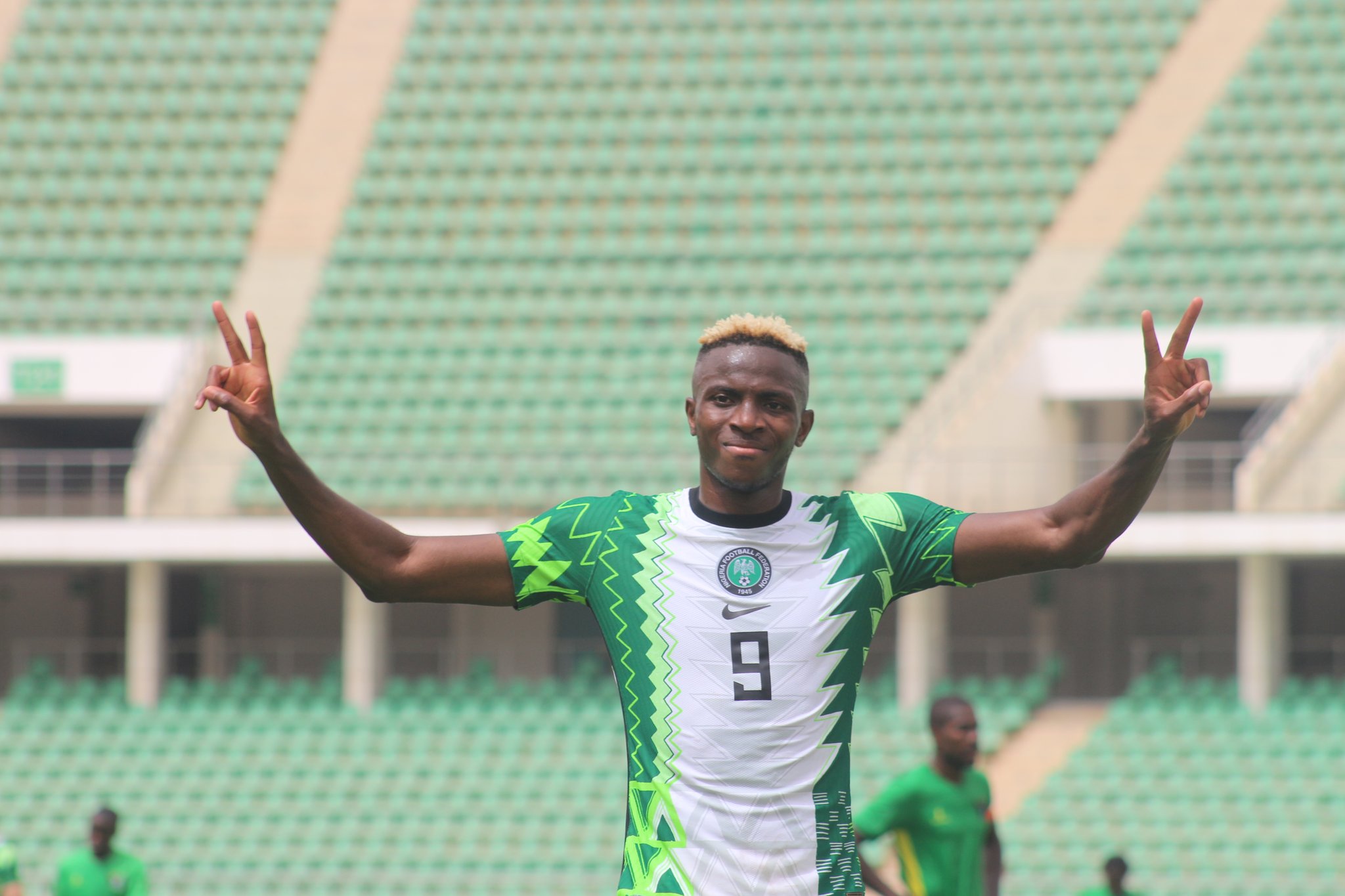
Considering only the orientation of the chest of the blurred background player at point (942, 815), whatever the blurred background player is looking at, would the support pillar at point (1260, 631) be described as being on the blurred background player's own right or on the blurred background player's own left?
on the blurred background player's own left

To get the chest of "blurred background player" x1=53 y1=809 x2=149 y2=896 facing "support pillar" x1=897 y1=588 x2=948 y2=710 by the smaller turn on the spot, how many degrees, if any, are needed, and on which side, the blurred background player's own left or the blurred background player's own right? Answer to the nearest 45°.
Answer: approximately 135° to the blurred background player's own left

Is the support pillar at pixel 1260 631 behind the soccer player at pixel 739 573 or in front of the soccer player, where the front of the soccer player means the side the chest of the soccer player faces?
behind

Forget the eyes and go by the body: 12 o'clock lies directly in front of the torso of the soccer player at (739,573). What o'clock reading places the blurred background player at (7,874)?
The blurred background player is roughly at 5 o'clock from the soccer player.

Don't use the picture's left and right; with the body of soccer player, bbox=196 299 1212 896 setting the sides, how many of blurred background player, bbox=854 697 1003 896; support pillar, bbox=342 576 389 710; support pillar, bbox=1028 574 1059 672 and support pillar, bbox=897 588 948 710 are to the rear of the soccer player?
4

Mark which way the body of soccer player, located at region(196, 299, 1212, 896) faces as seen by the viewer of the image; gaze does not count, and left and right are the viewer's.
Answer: facing the viewer

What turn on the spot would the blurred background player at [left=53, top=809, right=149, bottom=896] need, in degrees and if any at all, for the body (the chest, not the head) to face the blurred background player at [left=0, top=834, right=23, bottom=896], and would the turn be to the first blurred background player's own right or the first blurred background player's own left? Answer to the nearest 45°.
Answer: approximately 135° to the first blurred background player's own right

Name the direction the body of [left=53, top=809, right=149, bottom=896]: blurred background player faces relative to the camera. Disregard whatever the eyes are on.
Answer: toward the camera

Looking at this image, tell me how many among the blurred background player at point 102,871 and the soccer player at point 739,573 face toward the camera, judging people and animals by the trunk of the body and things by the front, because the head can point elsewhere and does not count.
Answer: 2

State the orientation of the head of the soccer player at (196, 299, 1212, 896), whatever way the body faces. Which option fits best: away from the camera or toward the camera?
toward the camera

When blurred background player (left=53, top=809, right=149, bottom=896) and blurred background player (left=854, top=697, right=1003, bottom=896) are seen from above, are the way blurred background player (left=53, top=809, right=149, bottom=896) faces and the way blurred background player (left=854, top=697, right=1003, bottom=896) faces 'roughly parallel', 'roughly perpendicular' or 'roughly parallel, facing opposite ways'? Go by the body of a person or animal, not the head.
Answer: roughly parallel

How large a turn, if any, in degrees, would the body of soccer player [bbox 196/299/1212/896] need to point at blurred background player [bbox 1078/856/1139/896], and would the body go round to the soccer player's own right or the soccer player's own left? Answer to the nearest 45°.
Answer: approximately 180°

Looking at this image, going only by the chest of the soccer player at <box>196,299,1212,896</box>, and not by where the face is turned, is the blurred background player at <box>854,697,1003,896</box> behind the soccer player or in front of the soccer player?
behind

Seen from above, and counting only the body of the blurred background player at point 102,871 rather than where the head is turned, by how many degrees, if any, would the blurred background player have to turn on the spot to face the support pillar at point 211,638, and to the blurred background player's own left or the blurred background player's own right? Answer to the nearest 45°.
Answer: approximately 180°
